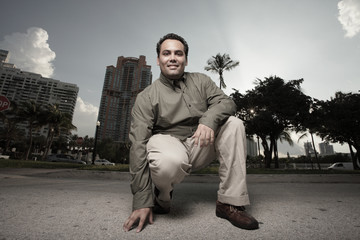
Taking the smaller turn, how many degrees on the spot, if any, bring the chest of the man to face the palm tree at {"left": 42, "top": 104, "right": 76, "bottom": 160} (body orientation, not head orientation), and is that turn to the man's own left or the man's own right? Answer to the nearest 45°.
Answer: approximately 135° to the man's own right

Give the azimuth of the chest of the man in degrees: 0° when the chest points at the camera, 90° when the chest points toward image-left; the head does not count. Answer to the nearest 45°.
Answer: approximately 0°

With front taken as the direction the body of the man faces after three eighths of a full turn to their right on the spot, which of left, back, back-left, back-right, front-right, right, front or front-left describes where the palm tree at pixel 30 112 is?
front
